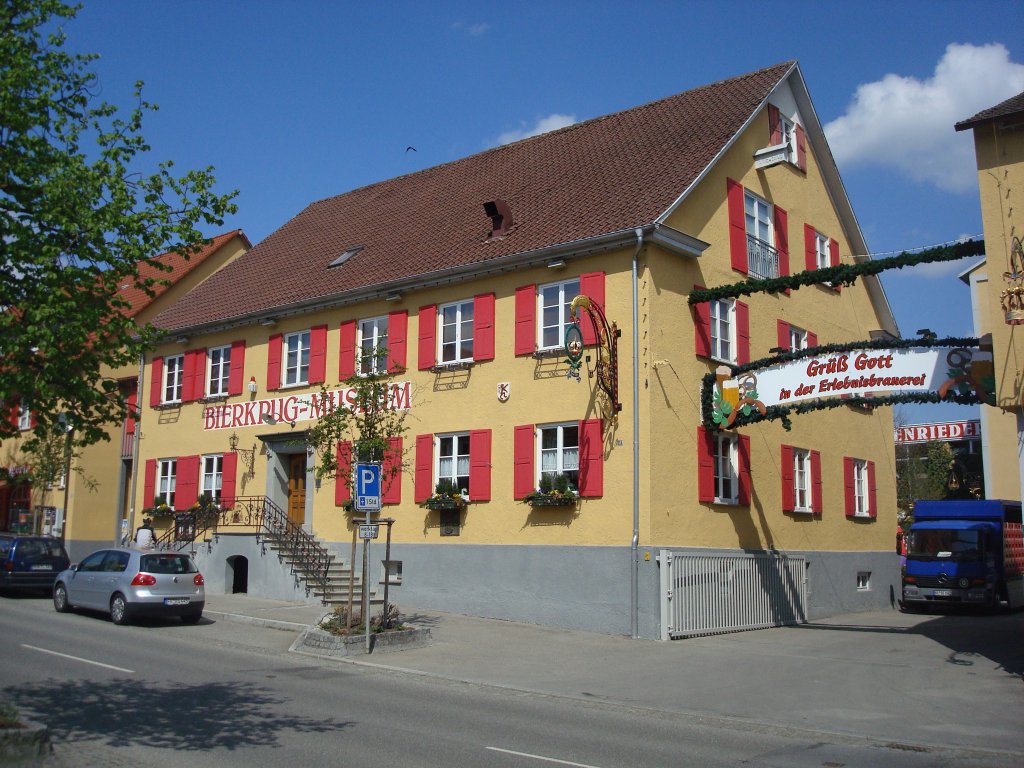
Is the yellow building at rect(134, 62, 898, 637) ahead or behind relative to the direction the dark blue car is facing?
behind

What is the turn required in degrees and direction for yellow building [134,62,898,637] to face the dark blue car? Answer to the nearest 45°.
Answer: approximately 45° to its right

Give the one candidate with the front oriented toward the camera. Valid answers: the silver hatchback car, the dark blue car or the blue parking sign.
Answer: the blue parking sign

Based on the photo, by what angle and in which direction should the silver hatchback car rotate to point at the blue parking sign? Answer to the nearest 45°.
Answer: approximately 180°

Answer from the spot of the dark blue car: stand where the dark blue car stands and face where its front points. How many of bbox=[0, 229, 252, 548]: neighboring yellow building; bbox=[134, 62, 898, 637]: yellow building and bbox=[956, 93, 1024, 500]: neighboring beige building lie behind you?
2

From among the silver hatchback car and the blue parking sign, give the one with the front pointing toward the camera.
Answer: the blue parking sign

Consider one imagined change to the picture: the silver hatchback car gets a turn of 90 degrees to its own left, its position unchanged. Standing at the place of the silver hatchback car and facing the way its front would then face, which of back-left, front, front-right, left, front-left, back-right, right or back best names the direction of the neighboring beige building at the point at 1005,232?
left

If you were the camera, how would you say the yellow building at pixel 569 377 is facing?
facing the viewer and to the left of the viewer

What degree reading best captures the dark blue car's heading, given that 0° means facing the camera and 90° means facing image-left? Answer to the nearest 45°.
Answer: approximately 135°

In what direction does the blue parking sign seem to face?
toward the camera

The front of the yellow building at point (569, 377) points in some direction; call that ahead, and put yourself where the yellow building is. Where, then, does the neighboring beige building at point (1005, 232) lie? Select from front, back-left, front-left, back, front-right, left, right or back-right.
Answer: left

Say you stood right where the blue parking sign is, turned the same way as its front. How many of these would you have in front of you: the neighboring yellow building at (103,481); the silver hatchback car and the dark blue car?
0

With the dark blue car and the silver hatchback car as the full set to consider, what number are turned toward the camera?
0

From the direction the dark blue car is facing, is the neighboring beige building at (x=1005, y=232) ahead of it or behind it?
behind

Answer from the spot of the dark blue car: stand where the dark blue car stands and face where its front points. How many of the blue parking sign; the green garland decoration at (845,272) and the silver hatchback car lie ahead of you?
0

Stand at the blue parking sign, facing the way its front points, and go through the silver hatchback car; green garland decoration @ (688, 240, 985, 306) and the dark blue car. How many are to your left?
1

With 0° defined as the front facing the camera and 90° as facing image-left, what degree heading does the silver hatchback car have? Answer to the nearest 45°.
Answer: approximately 135°

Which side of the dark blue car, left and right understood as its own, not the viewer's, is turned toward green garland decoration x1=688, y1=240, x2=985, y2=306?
back
